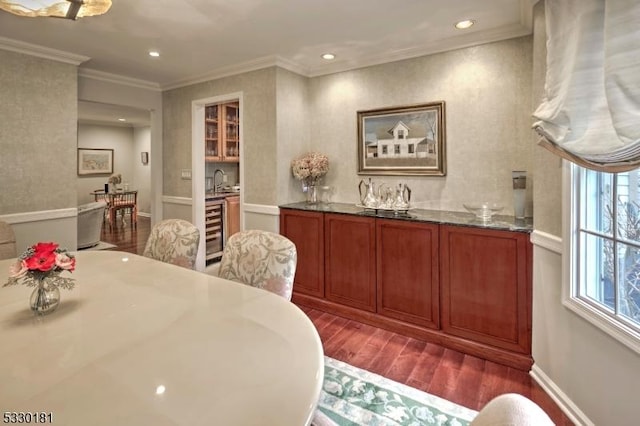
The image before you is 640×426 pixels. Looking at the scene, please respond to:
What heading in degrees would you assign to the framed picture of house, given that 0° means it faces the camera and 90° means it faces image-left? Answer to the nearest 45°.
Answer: approximately 45°

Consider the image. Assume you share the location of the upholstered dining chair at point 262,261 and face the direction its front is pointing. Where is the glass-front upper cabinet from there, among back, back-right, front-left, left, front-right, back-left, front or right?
back-right

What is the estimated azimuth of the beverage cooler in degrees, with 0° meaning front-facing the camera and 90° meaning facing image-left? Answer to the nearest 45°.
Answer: approximately 315°

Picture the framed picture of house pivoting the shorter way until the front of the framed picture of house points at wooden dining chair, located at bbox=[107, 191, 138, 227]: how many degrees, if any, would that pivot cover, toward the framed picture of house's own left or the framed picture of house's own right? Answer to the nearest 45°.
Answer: approximately 90° to the framed picture of house's own right

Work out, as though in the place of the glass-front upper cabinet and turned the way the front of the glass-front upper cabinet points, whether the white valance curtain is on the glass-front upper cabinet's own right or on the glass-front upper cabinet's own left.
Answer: on the glass-front upper cabinet's own left

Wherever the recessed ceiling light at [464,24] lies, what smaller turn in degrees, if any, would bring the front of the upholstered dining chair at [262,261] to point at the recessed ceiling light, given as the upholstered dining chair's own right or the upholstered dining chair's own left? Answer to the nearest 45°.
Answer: approximately 180°
